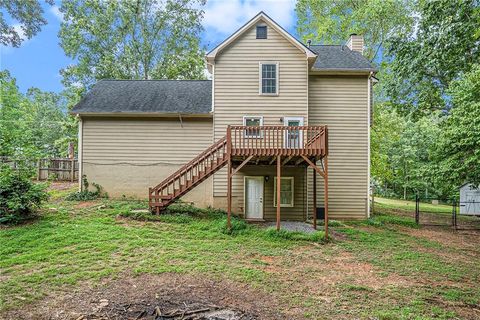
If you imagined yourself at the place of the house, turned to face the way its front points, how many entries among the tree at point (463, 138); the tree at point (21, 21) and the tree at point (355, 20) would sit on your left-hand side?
1

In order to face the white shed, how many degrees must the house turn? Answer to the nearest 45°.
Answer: approximately 90° to its right

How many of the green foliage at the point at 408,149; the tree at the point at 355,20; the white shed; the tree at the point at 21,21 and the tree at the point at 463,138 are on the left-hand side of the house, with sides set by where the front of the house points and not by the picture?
1

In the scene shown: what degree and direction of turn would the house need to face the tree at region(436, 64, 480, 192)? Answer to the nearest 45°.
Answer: approximately 90° to its right

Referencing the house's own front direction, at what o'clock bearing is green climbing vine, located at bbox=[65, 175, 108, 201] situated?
The green climbing vine is roughly at 9 o'clock from the house.

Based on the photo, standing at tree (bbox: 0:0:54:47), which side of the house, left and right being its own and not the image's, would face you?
left

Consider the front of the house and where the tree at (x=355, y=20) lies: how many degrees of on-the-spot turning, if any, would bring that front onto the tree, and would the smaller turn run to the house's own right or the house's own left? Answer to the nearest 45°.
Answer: approximately 45° to the house's own right

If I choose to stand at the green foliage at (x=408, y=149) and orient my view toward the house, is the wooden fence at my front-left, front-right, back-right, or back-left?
front-right

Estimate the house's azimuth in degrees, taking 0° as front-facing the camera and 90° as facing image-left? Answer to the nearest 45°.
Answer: approximately 180°

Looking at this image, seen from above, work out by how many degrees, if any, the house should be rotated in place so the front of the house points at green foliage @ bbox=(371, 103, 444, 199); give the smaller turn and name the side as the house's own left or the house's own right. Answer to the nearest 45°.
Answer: approximately 45° to the house's own right

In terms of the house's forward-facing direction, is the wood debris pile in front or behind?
behind
